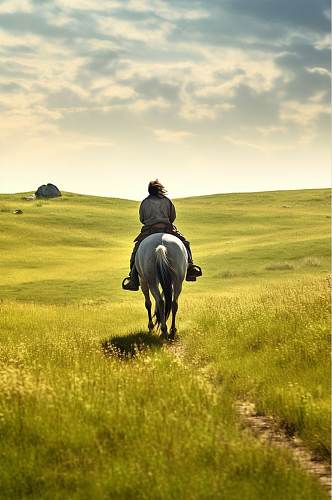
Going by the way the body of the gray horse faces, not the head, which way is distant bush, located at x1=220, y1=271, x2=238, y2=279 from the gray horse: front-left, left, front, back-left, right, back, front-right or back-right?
front

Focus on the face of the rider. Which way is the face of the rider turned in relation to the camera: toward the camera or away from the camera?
away from the camera

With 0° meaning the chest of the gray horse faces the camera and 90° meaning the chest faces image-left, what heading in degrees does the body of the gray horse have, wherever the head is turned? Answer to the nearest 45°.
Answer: approximately 180°

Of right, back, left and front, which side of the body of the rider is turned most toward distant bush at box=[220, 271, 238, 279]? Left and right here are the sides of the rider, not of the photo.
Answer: front

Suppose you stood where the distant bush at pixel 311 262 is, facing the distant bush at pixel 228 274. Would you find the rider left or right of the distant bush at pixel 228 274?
left

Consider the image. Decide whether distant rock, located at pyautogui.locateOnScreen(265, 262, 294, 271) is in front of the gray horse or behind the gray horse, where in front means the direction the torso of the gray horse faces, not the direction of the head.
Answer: in front

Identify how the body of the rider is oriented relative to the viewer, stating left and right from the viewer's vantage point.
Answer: facing away from the viewer

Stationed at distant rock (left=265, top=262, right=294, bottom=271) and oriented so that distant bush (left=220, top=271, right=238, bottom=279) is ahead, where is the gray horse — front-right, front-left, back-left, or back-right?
front-left

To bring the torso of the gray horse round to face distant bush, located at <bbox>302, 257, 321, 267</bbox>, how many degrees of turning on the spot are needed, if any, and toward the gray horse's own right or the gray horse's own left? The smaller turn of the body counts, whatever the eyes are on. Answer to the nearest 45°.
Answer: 0° — it already faces it

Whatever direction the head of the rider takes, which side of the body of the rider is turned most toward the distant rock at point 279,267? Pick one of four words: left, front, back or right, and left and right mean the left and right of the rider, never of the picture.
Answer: front
